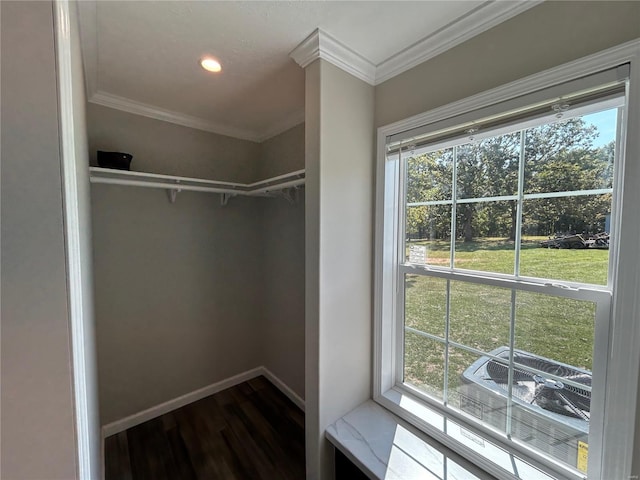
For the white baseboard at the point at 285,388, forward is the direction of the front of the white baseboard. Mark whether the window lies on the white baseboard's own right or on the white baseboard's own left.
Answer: on the white baseboard's own left

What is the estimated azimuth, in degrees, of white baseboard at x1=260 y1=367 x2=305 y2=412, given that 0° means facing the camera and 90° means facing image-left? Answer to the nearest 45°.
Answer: approximately 90°
